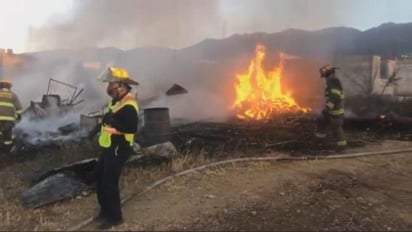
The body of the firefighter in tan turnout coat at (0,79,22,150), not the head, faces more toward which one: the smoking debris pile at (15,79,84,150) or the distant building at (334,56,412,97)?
the smoking debris pile

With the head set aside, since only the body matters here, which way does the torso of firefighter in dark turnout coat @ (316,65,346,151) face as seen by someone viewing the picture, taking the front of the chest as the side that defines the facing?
to the viewer's left

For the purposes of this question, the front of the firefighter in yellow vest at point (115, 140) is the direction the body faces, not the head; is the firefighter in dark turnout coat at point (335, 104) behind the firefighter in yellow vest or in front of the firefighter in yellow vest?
behind

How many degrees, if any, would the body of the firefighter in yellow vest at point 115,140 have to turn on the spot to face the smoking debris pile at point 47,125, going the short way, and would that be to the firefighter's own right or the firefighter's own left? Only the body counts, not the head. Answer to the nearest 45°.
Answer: approximately 90° to the firefighter's own right

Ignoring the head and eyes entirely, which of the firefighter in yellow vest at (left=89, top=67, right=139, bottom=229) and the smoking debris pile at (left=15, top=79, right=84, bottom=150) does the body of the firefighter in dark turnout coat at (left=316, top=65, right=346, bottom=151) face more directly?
the smoking debris pile

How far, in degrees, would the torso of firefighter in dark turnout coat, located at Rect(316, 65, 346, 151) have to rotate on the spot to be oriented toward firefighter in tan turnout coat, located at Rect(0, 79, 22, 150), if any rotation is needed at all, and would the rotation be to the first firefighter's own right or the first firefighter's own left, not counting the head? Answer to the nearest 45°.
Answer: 0° — they already face them
